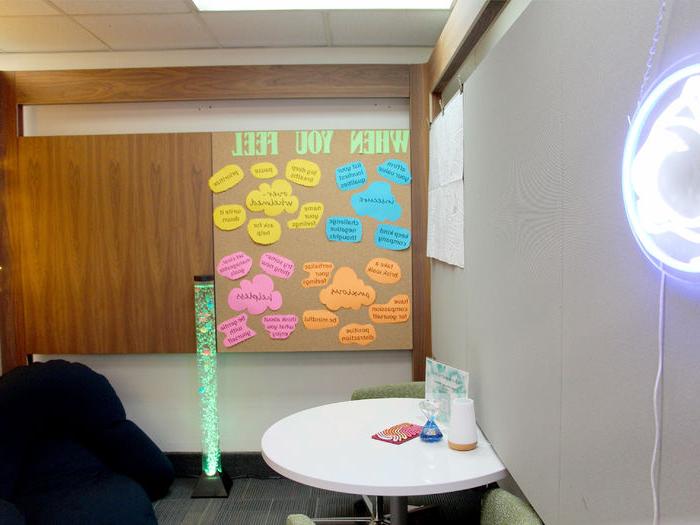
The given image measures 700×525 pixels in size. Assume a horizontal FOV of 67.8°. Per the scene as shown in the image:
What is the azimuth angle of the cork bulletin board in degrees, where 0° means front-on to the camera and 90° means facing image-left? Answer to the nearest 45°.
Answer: approximately 0°

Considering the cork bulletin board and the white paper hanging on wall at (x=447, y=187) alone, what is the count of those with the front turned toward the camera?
1

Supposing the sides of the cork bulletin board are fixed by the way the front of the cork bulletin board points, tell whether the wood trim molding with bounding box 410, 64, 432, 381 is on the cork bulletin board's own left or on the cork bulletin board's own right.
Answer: on the cork bulletin board's own left

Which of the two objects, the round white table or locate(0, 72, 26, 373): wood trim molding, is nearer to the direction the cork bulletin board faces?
the round white table

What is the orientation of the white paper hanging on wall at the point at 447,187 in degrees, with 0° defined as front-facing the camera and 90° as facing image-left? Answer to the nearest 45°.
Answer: approximately 90°

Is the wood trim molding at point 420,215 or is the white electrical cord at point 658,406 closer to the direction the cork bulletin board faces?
the white electrical cord

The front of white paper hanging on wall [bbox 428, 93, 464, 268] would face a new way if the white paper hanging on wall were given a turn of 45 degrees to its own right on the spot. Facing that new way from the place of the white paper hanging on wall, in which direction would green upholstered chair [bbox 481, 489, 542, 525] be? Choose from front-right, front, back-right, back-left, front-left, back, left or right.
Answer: back-left

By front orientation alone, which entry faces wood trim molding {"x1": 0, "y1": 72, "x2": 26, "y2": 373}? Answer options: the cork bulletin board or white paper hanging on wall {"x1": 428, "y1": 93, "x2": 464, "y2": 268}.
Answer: the white paper hanging on wall

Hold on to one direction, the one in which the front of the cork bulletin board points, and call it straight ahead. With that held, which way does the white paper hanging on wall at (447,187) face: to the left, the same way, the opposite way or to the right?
to the right
